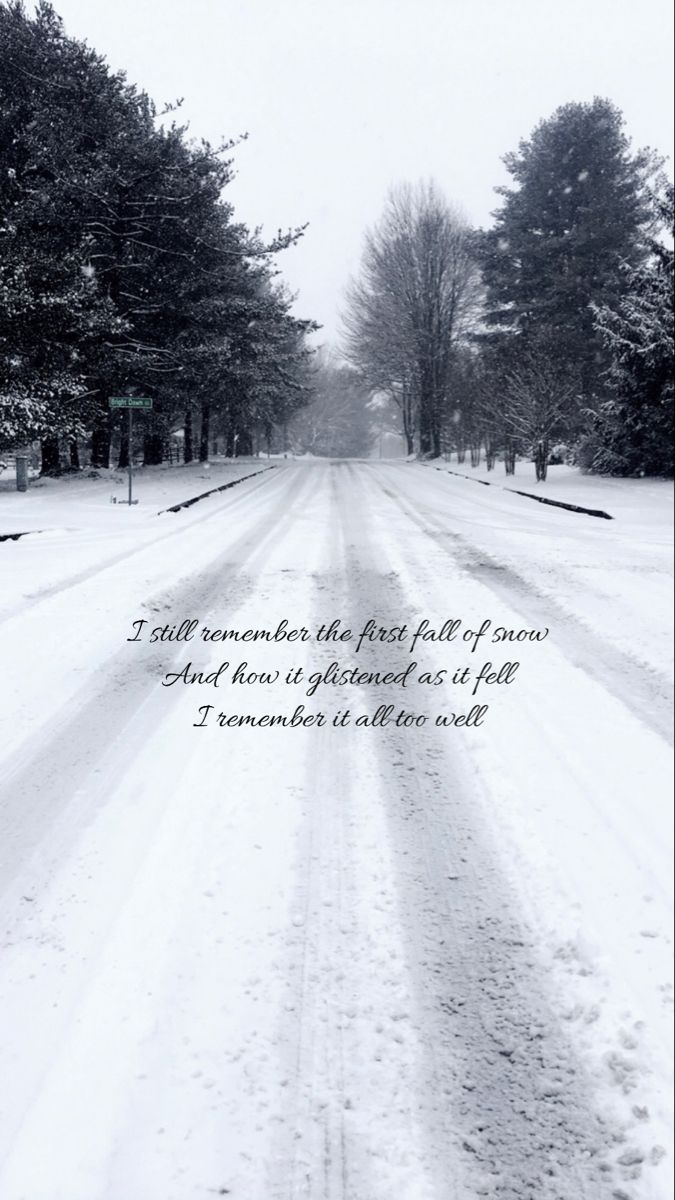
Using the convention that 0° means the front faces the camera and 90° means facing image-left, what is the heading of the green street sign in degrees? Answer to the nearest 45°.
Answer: approximately 0°

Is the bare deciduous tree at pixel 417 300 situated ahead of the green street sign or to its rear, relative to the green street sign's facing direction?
to the rear
